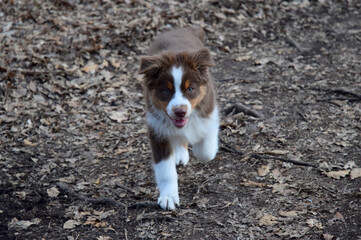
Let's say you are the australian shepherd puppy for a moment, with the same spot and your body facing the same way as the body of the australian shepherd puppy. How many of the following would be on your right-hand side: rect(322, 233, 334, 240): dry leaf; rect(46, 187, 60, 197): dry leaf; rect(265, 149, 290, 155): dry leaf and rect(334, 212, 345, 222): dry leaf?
1

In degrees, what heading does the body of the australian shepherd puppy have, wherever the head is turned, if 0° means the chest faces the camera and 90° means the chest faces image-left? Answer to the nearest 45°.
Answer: approximately 0°

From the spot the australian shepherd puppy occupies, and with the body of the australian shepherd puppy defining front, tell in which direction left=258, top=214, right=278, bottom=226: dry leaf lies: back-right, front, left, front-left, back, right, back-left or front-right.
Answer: front-left

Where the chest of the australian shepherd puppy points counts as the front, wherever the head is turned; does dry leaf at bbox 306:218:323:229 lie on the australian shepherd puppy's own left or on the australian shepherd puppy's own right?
on the australian shepherd puppy's own left

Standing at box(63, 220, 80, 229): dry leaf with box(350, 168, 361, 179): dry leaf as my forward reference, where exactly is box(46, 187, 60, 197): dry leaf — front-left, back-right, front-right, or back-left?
back-left

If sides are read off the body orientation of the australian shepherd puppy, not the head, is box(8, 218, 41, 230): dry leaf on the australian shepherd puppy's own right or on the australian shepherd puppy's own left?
on the australian shepherd puppy's own right

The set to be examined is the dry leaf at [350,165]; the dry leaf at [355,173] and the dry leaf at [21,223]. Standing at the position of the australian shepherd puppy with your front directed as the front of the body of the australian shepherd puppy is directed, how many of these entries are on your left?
2

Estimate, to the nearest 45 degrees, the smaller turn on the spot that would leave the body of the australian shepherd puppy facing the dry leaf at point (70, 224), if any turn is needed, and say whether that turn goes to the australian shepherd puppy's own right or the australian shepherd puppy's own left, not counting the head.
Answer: approximately 45° to the australian shepherd puppy's own right

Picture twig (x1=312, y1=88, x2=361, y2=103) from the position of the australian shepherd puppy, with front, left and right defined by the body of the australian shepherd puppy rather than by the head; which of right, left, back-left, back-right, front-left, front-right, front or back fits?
back-left

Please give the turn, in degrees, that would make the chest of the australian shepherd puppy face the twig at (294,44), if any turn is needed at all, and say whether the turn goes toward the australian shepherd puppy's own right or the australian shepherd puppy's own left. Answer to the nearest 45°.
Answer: approximately 135° to the australian shepherd puppy's own left

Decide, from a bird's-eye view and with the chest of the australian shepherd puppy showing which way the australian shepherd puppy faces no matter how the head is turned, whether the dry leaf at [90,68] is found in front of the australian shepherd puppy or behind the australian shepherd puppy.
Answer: behind

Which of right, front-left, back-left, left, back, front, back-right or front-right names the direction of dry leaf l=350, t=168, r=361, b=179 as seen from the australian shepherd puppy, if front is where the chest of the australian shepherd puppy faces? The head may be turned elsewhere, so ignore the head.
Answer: left

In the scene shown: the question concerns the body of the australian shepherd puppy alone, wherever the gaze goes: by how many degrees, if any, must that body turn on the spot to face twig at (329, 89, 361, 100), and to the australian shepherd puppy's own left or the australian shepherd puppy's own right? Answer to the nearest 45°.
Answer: approximately 135° to the australian shepherd puppy's own left

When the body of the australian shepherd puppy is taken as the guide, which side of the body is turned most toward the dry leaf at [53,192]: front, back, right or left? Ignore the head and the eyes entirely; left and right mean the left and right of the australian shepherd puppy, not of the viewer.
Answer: right
